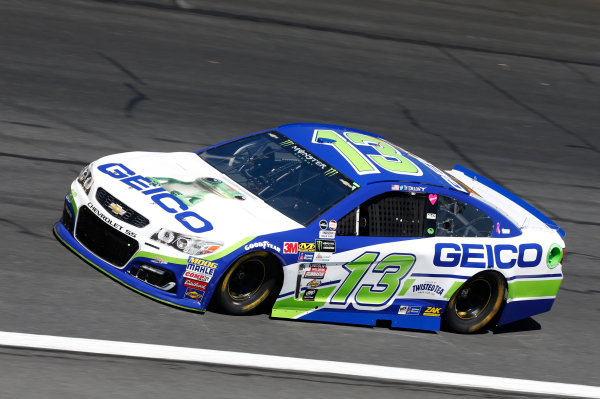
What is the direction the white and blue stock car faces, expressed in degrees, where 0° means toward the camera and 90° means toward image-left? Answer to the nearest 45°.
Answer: approximately 45°
